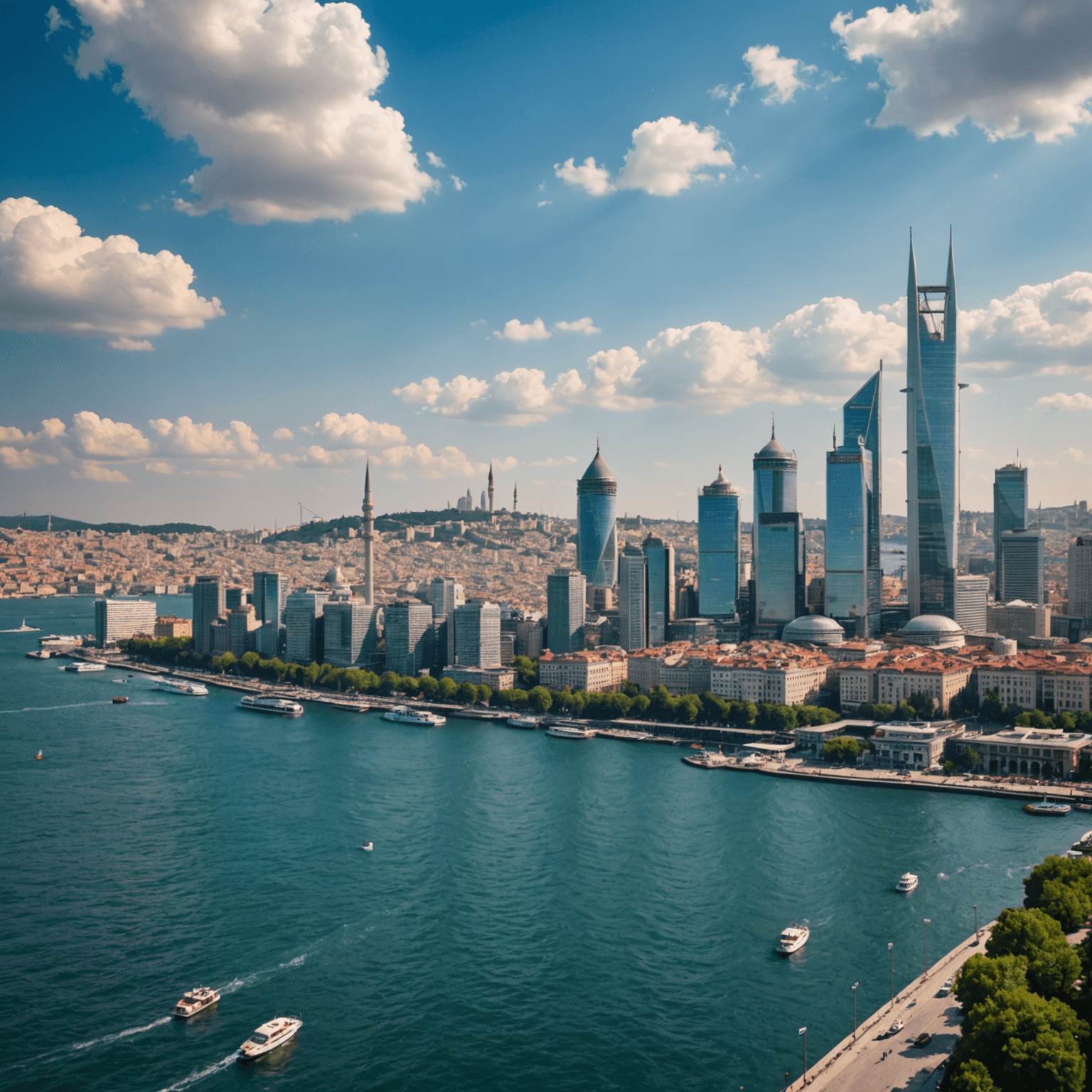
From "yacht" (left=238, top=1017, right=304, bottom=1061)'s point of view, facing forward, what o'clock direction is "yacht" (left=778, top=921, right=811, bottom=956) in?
"yacht" (left=778, top=921, right=811, bottom=956) is roughly at 1 o'clock from "yacht" (left=238, top=1017, right=304, bottom=1061).

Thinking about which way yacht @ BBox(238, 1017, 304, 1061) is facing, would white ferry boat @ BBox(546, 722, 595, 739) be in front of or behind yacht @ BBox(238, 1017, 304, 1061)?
in front

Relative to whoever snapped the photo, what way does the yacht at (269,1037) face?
facing away from the viewer and to the right of the viewer

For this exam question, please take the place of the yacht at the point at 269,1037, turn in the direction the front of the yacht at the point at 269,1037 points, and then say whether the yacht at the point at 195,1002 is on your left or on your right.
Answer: on your left

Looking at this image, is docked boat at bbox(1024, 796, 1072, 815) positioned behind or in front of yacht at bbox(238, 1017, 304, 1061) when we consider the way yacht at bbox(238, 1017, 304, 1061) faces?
in front
